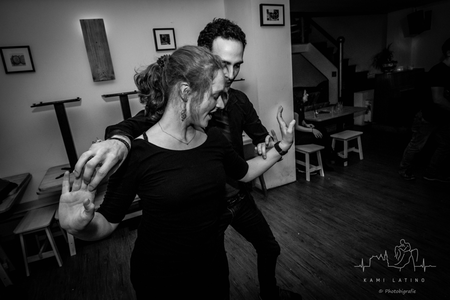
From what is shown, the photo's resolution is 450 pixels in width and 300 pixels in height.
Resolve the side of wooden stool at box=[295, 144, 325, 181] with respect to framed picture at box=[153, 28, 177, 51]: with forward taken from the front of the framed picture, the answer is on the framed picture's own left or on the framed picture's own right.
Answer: on the framed picture's own left

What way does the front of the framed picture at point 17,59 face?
toward the camera

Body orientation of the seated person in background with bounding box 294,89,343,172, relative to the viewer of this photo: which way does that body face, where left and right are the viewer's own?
facing to the right of the viewer

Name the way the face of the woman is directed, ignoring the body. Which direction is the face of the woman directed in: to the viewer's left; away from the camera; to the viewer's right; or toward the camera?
to the viewer's right

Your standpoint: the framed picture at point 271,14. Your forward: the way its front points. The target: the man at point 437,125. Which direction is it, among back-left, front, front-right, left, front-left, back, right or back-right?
left

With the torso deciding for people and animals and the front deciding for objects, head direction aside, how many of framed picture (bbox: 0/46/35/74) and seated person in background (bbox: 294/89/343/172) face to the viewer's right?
1

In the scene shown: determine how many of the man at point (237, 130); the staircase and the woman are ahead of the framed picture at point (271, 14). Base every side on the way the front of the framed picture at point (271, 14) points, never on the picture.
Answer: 2

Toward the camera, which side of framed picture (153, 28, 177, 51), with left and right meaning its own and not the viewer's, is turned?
front

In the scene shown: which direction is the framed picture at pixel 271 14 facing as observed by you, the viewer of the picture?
facing the viewer

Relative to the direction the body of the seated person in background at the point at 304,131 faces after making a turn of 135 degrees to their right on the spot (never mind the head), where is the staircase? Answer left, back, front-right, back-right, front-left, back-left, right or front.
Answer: back-right

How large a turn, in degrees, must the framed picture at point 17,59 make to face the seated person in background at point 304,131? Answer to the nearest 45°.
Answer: approximately 90° to its left

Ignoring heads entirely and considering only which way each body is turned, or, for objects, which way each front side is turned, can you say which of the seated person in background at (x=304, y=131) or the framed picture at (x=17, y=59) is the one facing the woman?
the framed picture

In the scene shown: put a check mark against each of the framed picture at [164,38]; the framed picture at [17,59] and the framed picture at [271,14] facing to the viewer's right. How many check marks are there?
0
